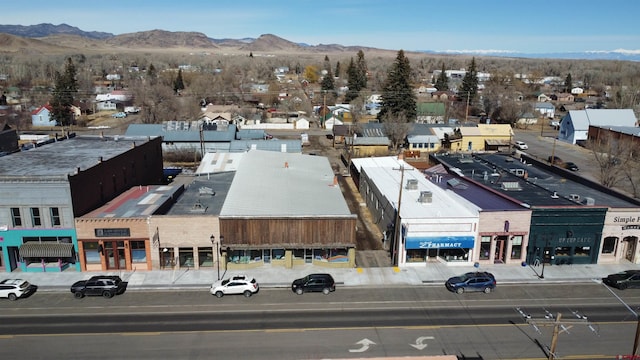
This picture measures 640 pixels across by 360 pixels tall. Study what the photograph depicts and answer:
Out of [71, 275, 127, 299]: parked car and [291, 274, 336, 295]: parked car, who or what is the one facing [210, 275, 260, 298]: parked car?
[291, 274, 336, 295]: parked car

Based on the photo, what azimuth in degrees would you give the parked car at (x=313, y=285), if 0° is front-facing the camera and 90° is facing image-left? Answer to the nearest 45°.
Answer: approximately 90°

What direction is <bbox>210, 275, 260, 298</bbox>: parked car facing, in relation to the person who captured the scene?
facing to the left of the viewer

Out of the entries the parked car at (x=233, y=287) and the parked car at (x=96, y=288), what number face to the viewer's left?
2

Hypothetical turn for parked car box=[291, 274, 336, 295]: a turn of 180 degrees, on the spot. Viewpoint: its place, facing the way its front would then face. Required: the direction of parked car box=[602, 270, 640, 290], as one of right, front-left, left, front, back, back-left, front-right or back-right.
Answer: front

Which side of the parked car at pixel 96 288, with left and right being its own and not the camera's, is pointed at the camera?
left

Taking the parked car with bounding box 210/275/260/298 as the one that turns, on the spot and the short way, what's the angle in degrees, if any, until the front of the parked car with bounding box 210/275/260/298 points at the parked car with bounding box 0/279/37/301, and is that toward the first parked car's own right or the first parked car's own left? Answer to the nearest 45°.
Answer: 0° — it already faces it

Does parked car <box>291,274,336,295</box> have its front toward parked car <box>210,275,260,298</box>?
yes

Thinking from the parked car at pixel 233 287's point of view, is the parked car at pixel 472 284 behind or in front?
behind

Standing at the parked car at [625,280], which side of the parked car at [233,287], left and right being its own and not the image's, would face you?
back

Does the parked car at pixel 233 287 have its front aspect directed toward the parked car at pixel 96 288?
yes

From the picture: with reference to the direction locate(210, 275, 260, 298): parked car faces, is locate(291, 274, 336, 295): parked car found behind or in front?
behind

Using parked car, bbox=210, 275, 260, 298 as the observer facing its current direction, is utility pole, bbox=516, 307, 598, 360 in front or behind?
behind

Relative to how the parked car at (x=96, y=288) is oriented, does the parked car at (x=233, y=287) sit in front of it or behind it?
behind

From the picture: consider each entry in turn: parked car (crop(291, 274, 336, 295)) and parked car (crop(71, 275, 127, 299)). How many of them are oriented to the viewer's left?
2
